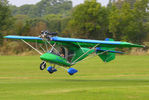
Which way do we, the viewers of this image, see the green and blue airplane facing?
facing the viewer and to the left of the viewer
